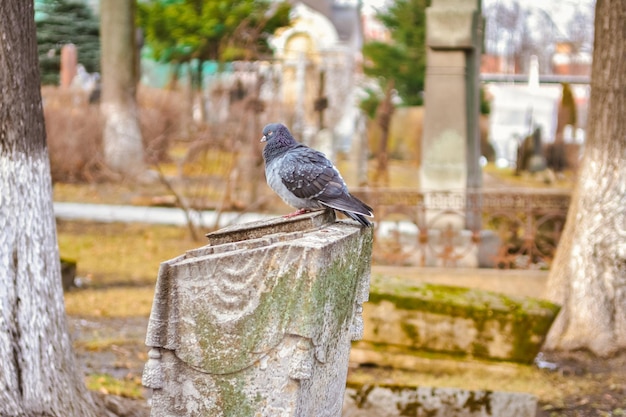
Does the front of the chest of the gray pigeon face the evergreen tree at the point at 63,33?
no

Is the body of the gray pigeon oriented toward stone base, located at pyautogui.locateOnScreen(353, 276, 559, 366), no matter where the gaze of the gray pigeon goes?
no

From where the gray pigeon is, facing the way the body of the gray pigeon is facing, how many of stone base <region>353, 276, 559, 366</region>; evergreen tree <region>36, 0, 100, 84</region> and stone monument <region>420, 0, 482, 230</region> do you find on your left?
0

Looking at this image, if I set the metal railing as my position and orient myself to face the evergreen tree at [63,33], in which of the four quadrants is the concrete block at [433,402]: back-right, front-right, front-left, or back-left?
back-left

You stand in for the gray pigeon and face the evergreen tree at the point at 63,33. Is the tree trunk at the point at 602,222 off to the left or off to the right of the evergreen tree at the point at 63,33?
right

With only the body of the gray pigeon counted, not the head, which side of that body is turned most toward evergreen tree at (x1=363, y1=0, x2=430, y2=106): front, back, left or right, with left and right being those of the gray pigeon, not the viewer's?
right

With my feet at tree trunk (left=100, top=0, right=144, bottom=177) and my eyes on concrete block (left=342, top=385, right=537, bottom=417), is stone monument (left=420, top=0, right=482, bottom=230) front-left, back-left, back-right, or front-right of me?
front-left

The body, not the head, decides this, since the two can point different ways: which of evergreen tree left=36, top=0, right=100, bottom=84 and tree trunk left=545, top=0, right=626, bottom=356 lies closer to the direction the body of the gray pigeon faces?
the evergreen tree

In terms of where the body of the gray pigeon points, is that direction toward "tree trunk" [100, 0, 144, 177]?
no

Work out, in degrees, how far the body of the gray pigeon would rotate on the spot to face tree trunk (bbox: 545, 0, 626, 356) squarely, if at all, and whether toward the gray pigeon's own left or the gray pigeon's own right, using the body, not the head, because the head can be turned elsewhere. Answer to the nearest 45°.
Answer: approximately 135° to the gray pigeon's own right

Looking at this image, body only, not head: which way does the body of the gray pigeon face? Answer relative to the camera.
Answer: to the viewer's left

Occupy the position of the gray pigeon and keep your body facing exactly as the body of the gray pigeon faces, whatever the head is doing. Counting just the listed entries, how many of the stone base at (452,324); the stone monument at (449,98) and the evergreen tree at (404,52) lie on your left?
0

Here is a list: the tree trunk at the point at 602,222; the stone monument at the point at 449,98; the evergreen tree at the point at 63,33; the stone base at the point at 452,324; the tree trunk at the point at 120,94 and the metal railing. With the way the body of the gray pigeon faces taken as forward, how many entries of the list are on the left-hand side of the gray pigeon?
0

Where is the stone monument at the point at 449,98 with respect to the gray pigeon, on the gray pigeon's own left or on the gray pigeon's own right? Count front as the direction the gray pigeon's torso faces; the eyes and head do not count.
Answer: on the gray pigeon's own right

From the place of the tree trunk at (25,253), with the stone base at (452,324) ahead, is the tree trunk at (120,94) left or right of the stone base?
left
